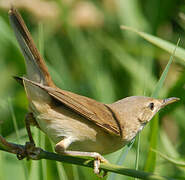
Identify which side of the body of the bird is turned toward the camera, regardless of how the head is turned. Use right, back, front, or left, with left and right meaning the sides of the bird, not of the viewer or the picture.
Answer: right

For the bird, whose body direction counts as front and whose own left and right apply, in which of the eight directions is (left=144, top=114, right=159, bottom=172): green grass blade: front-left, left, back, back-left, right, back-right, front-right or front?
front
